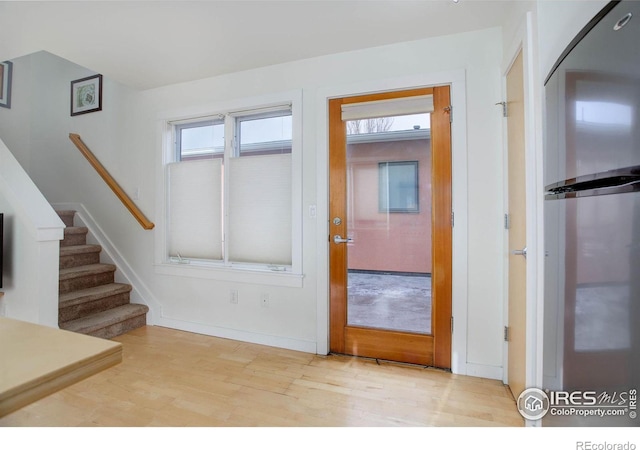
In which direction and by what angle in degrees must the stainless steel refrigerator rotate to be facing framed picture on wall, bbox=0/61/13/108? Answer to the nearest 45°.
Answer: approximately 45° to its right

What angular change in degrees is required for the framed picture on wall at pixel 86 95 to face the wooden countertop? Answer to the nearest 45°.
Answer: approximately 45° to its left

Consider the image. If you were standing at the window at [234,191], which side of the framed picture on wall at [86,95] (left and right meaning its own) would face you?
left

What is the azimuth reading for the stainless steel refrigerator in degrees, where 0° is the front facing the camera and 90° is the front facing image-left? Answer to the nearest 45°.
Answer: approximately 45°

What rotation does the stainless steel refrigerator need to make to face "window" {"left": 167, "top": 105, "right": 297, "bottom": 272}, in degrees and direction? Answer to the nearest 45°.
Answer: approximately 45° to its right

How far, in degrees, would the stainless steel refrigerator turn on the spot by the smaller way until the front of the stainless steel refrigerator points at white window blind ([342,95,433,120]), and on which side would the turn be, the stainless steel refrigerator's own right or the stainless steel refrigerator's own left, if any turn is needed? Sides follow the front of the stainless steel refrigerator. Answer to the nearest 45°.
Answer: approximately 90° to the stainless steel refrigerator's own right

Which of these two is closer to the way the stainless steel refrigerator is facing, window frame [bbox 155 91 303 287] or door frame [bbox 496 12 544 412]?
the window frame

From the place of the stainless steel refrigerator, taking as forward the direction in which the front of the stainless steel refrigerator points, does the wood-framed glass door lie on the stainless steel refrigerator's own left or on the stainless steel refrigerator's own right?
on the stainless steel refrigerator's own right

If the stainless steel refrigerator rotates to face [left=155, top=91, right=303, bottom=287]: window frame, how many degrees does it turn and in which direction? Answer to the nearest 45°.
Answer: approximately 45° to its right
